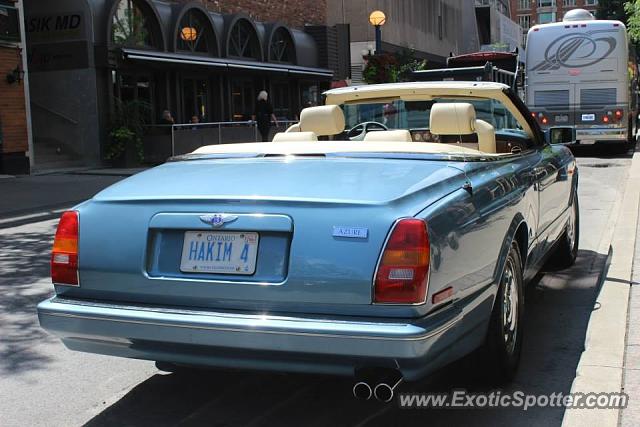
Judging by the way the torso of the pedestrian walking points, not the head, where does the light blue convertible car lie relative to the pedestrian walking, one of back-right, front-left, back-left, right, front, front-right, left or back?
back

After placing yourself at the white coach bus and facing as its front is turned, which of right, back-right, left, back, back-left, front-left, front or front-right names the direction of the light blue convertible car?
back

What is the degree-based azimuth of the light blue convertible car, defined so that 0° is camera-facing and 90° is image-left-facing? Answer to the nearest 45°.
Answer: approximately 225°

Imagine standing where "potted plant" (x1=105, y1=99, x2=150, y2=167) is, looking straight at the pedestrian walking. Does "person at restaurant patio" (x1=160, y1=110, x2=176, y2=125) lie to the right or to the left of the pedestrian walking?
left

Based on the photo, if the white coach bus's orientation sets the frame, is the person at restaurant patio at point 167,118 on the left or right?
on its left

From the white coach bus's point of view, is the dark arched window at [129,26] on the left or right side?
on its left

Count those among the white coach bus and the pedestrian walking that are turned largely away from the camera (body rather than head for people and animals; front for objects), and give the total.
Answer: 2

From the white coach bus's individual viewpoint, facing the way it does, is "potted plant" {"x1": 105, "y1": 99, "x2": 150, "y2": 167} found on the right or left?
on its left

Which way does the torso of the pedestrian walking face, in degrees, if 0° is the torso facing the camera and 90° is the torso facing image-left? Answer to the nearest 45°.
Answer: approximately 180°

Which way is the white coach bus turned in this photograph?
away from the camera
